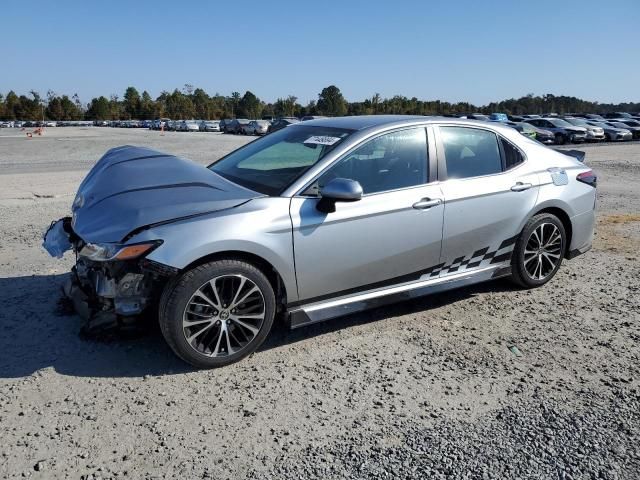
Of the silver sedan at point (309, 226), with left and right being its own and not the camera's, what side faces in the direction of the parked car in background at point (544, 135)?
back

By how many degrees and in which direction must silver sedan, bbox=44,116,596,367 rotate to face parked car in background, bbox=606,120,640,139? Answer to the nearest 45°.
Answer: approximately 180°

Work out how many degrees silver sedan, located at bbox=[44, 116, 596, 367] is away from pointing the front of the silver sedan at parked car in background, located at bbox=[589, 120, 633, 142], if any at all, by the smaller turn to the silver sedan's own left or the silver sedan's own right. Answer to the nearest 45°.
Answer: approximately 180°

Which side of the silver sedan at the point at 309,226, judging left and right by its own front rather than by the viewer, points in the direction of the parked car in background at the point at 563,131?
back

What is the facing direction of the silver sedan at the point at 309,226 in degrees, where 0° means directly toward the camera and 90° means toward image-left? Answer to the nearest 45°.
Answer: approximately 45°
